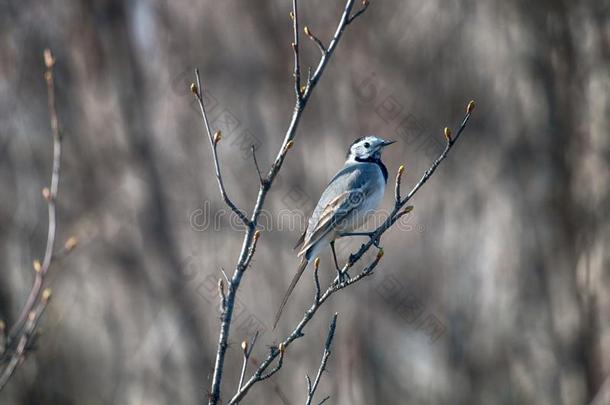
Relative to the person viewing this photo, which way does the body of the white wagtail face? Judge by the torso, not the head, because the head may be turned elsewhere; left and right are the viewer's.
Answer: facing to the right of the viewer
